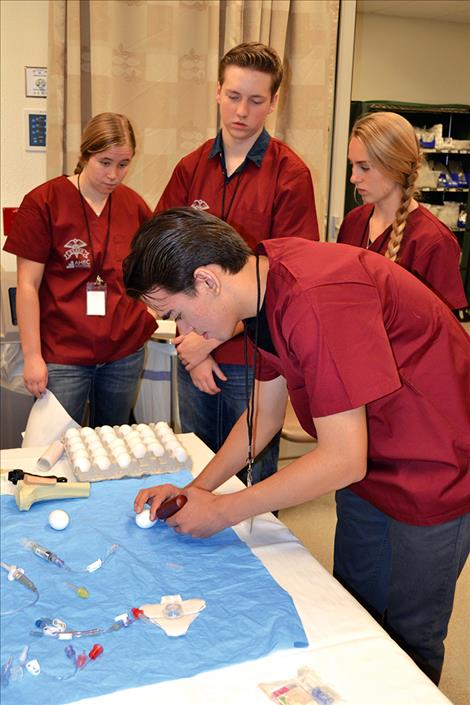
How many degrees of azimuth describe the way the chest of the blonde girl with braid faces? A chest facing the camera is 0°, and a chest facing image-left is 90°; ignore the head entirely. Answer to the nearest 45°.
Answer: approximately 45°

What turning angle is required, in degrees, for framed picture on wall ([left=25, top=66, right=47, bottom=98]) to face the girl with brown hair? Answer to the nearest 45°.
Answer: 0° — it already faces them

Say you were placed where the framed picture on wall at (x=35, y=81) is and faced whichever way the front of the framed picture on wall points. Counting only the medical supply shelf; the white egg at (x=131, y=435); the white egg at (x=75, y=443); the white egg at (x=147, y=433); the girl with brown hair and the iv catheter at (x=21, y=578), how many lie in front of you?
5

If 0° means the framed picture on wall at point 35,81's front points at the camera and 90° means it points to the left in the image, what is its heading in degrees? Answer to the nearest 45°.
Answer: approximately 0°

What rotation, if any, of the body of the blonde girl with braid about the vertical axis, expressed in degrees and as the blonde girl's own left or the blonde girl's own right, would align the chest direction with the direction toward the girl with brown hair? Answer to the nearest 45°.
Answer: approximately 45° to the blonde girl's own right

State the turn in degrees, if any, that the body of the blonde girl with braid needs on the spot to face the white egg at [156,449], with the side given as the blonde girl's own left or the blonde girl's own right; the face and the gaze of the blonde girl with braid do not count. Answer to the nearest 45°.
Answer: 0° — they already face it

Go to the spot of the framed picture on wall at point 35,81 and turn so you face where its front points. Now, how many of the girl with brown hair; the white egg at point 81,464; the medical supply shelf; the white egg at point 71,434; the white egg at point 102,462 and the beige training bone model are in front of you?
5

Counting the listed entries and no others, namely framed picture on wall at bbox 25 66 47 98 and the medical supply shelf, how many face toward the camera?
2

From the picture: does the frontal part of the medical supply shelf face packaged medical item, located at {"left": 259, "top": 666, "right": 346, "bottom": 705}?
yes

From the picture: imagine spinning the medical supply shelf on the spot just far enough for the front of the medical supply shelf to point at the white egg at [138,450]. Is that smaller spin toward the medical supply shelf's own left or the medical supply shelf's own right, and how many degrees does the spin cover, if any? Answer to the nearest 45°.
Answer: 0° — it already faces it
